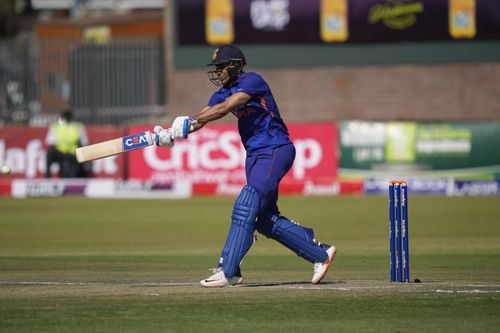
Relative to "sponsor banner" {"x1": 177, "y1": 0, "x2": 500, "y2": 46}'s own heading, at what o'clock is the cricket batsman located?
The cricket batsman is roughly at 12 o'clock from the sponsor banner.

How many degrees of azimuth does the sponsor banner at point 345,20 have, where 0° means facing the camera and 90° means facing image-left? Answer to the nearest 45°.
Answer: approximately 0°

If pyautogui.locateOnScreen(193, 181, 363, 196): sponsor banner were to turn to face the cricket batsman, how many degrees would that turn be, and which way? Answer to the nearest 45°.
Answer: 0° — it already faces them

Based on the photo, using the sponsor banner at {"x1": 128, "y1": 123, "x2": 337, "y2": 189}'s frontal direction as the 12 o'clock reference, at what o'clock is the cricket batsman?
The cricket batsman is roughly at 12 o'clock from the sponsor banner.

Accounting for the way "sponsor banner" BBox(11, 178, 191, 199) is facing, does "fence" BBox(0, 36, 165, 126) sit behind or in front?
behind

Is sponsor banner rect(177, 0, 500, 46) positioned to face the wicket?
yes
